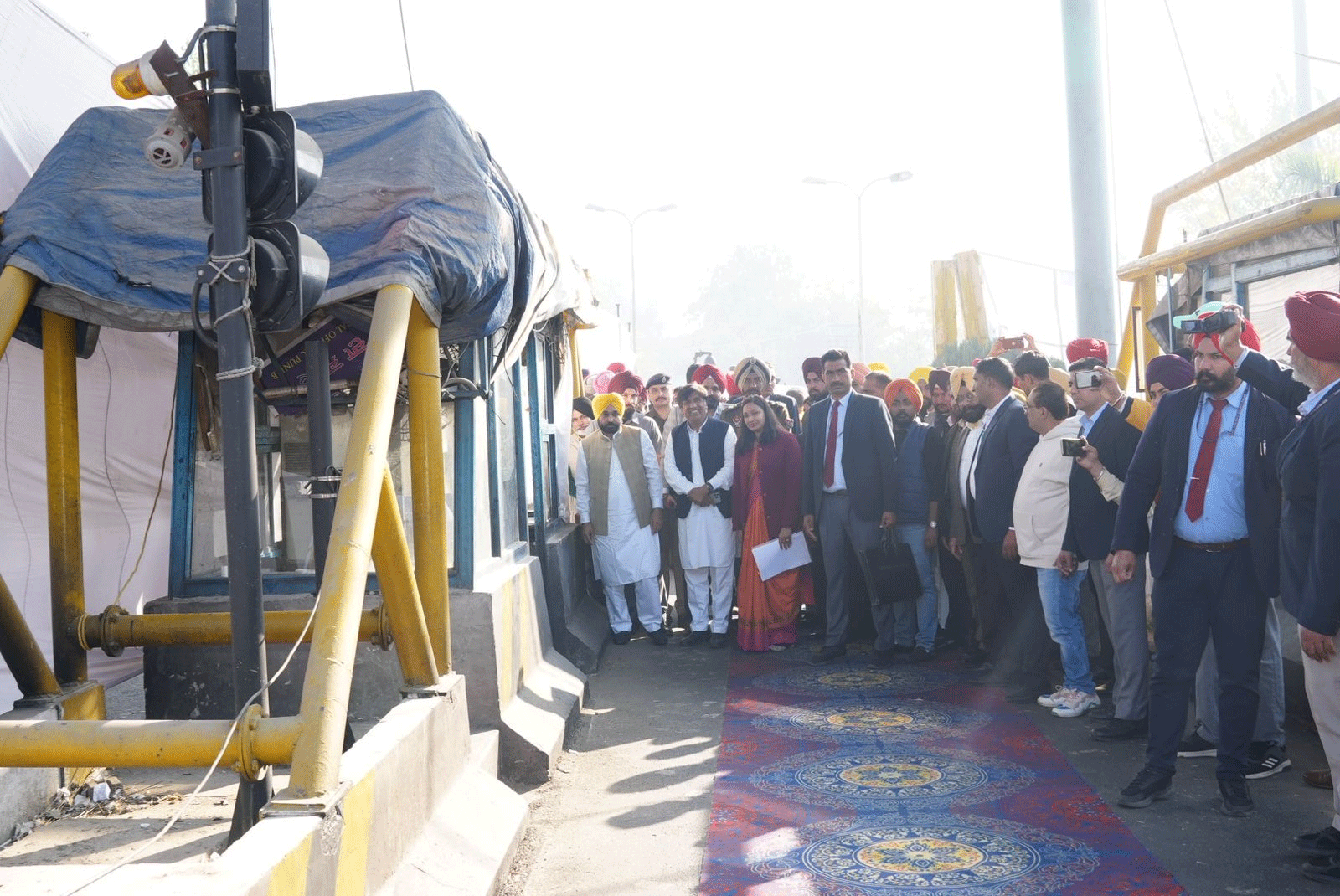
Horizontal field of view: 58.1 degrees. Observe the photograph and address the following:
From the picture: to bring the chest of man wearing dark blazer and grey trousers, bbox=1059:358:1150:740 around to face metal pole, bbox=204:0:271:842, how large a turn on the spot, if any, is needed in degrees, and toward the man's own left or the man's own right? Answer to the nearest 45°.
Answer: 0° — they already face it

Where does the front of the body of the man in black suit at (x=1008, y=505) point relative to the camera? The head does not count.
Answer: to the viewer's left

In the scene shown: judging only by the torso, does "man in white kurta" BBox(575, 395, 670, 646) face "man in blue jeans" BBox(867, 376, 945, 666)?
no

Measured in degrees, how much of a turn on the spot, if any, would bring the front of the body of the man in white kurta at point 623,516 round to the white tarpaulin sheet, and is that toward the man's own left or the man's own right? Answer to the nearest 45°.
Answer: approximately 45° to the man's own right

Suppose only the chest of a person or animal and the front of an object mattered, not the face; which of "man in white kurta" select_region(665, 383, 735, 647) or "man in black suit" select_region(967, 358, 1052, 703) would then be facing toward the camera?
the man in white kurta

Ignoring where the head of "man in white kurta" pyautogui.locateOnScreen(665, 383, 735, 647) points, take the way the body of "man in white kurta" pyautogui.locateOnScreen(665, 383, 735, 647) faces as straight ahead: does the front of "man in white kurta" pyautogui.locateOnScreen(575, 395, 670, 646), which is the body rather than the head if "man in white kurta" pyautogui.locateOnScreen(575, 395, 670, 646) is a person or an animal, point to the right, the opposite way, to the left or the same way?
the same way

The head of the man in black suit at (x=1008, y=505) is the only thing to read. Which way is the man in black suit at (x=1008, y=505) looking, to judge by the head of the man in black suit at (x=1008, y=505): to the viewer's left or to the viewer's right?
to the viewer's left

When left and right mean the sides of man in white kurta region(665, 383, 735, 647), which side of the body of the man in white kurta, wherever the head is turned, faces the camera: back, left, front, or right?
front

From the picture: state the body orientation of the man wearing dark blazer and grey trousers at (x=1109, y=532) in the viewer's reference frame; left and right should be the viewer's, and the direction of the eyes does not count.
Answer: facing the viewer and to the left of the viewer

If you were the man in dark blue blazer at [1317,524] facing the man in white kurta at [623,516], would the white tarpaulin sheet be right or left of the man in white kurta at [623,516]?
left

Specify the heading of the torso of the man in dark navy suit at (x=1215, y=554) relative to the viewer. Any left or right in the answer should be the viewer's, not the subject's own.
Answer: facing the viewer

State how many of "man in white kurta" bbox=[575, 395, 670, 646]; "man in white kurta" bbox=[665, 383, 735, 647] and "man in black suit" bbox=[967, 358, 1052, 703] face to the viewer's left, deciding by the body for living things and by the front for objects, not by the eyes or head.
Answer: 1

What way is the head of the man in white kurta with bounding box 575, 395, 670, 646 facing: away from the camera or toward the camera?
toward the camera

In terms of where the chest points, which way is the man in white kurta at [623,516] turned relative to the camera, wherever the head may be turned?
toward the camera
